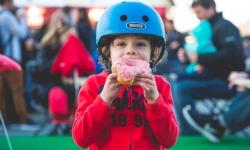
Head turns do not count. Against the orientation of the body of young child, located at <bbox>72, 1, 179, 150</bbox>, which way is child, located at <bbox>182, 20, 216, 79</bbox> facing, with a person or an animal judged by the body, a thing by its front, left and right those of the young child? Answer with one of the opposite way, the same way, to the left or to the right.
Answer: to the right

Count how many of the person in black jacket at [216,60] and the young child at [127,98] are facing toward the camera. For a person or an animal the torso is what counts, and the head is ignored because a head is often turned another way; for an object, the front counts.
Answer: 1

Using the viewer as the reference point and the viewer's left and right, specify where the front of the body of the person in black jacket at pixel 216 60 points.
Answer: facing to the left of the viewer

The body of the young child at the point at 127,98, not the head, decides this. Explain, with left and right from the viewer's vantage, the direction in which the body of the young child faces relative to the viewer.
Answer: facing the viewer

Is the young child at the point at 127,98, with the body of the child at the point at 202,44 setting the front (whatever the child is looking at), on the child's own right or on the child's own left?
on the child's own left

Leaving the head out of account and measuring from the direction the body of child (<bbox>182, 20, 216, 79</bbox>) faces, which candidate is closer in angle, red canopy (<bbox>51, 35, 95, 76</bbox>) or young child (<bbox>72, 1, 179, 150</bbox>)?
the red canopy

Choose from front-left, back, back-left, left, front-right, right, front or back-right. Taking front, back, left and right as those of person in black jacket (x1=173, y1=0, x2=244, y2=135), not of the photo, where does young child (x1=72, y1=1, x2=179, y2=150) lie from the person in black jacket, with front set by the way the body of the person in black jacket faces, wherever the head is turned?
left

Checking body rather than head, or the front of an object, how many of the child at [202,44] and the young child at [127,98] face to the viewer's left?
1

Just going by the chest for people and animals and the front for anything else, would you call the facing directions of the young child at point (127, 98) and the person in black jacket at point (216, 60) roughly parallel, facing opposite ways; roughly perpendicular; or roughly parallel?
roughly perpendicular

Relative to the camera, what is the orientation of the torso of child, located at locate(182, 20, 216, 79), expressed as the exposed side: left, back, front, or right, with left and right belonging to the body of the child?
left

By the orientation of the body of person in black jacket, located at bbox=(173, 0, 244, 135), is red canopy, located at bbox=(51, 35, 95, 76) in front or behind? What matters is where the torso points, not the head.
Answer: in front
